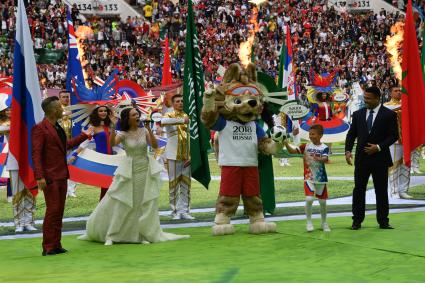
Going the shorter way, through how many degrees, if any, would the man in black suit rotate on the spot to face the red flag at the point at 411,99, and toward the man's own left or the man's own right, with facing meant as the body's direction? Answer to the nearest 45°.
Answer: approximately 180°

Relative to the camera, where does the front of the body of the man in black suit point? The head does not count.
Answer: toward the camera

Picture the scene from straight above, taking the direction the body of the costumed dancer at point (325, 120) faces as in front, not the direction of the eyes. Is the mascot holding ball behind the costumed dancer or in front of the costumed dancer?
in front

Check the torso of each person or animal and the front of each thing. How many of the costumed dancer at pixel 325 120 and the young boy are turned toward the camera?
2

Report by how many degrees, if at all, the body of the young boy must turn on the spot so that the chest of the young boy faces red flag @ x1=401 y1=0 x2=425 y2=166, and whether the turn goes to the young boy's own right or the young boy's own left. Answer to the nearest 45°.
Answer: approximately 135° to the young boy's own left

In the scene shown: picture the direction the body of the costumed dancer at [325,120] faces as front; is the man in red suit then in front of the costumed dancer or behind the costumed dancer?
in front

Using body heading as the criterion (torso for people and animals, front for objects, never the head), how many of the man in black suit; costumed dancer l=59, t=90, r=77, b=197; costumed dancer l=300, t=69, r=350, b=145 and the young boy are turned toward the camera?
4

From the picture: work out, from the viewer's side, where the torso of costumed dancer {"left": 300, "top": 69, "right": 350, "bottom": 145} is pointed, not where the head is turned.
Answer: toward the camera

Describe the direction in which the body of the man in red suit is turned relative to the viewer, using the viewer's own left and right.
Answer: facing the viewer and to the right of the viewer

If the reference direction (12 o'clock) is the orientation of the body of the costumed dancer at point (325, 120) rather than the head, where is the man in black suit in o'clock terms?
The man in black suit is roughly at 12 o'clock from the costumed dancer.

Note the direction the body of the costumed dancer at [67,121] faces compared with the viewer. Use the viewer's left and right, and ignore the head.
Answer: facing the viewer

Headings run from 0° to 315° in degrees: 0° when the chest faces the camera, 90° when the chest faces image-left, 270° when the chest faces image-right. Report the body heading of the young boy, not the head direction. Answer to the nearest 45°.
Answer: approximately 0°
